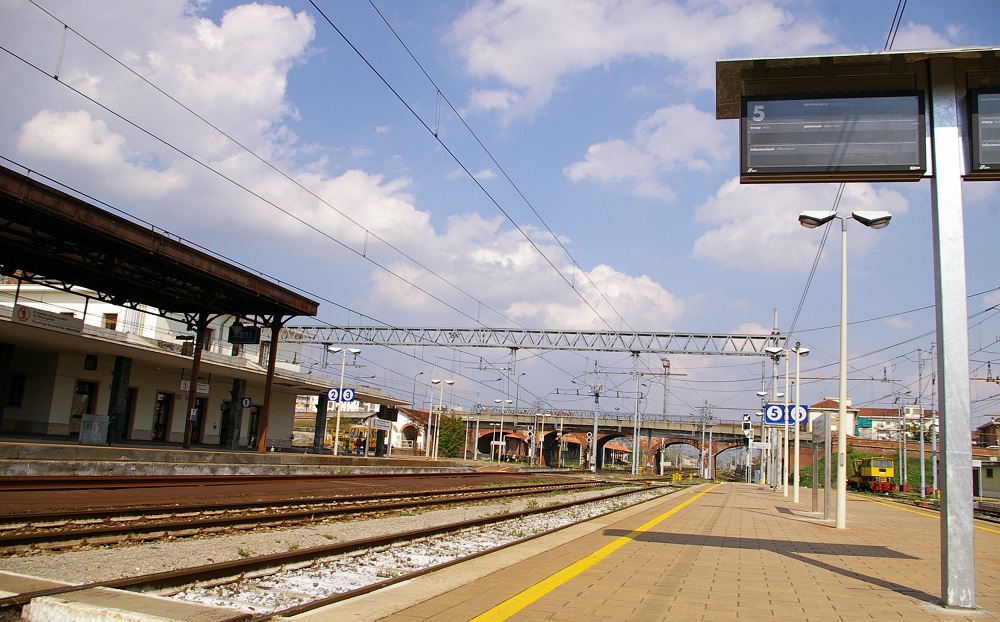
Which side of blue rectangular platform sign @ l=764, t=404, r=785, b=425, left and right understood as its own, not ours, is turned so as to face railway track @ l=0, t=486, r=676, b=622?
front

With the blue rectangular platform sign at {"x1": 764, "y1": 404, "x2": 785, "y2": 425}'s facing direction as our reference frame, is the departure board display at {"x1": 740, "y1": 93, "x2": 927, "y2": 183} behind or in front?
in front

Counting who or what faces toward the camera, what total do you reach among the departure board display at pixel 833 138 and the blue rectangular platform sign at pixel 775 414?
2

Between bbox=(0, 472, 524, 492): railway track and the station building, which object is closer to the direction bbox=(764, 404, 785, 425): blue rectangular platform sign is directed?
the railway track

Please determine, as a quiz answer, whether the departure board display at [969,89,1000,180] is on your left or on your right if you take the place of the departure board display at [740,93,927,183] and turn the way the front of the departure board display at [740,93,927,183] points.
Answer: on your left

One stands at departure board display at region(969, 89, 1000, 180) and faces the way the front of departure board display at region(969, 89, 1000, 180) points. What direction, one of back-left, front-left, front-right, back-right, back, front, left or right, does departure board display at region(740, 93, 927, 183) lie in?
right

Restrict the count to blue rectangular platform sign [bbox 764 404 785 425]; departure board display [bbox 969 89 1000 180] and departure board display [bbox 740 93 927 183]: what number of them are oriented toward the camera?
3

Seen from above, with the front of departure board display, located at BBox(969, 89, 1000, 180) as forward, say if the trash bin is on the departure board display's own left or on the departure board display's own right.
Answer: on the departure board display's own right

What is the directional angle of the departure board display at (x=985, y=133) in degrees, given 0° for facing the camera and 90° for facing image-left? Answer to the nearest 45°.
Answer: approximately 0°

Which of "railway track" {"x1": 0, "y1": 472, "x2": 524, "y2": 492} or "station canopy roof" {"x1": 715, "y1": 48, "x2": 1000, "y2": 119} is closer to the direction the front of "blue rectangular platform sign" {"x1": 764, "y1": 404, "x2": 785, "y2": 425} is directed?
the station canopy roof

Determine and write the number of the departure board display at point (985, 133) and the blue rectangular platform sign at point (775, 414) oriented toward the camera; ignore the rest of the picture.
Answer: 2
